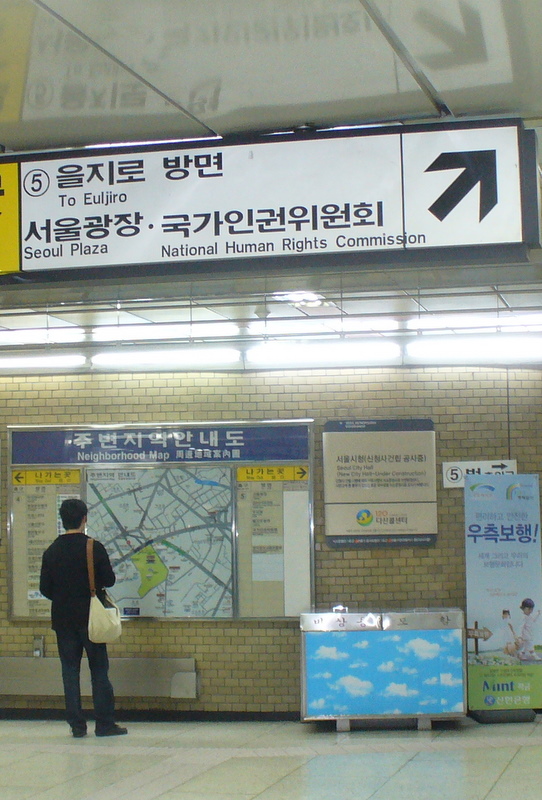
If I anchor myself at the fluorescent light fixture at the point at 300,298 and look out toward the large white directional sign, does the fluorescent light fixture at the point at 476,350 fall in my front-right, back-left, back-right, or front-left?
back-left

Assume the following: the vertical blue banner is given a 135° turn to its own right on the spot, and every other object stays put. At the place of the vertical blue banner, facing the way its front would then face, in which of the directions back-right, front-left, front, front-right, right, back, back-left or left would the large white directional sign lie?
back-left

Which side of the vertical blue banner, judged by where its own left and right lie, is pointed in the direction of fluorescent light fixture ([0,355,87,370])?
right

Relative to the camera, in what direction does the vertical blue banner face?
facing the viewer

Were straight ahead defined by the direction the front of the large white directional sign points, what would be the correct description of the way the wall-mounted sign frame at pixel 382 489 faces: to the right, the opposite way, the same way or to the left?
the same way

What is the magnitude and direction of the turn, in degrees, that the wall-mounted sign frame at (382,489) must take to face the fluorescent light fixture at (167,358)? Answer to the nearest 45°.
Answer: approximately 90° to its right

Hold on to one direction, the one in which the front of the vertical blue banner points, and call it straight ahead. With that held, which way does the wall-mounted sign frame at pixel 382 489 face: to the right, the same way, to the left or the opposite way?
the same way

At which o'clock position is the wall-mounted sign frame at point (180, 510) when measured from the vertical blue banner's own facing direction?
The wall-mounted sign frame is roughly at 3 o'clock from the vertical blue banner.

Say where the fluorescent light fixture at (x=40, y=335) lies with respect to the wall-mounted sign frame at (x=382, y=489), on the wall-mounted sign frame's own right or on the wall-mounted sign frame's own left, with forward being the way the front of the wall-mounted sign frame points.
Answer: on the wall-mounted sign frame's own right

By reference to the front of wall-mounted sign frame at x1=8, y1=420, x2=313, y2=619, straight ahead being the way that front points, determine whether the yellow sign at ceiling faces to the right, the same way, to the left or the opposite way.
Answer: the same way

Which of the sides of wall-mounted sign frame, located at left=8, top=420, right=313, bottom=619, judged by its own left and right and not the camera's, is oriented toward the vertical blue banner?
left

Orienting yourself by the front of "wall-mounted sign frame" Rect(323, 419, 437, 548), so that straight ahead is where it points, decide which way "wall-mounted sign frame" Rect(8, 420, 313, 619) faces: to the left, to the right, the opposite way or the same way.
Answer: the same way

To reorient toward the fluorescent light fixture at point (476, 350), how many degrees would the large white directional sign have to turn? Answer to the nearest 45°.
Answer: approximately 180°

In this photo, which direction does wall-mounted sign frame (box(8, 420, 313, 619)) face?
toward the camera

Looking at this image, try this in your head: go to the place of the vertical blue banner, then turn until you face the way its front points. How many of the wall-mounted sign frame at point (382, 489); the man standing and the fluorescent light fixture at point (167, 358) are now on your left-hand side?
0
